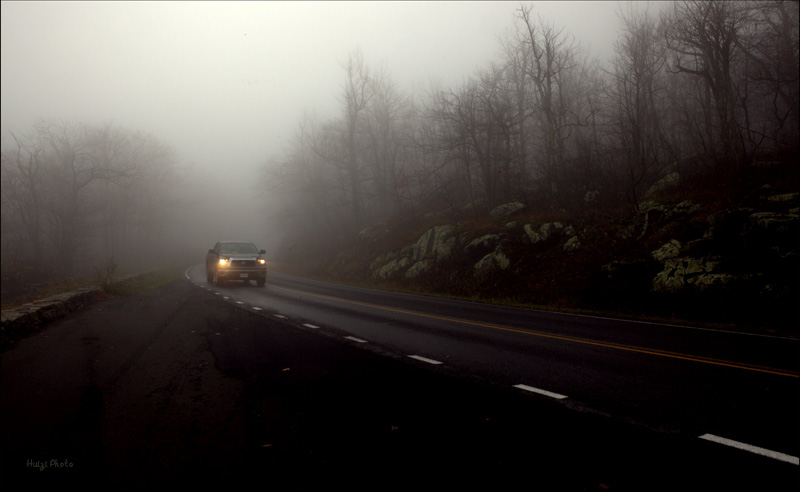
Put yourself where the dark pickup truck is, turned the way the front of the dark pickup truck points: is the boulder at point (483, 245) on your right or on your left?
on your left

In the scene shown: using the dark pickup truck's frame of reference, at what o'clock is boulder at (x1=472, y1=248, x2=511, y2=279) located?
The boulder is roughly at 10 o'clock from the dark pickup truck.

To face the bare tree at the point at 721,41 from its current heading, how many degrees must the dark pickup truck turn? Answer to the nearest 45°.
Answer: approximately 45° to its left

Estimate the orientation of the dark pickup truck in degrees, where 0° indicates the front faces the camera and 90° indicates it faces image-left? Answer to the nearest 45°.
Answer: approximately 0°

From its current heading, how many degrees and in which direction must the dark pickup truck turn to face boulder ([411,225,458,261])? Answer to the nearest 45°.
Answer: approximately 90° to its left

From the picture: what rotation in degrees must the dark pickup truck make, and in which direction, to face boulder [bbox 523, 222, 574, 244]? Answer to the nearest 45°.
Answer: approximately 45° to its left

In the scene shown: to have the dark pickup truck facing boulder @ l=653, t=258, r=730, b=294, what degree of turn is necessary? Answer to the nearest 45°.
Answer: approximately 45° to its left

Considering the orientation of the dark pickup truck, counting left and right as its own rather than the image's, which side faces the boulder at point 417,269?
left

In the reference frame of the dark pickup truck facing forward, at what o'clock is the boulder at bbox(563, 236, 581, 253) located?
The boulder is roughly at 10 o'clock from the dark pickup truck.

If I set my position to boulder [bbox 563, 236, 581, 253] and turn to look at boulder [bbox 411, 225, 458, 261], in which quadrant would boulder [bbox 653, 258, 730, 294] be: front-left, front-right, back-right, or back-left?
back-left
